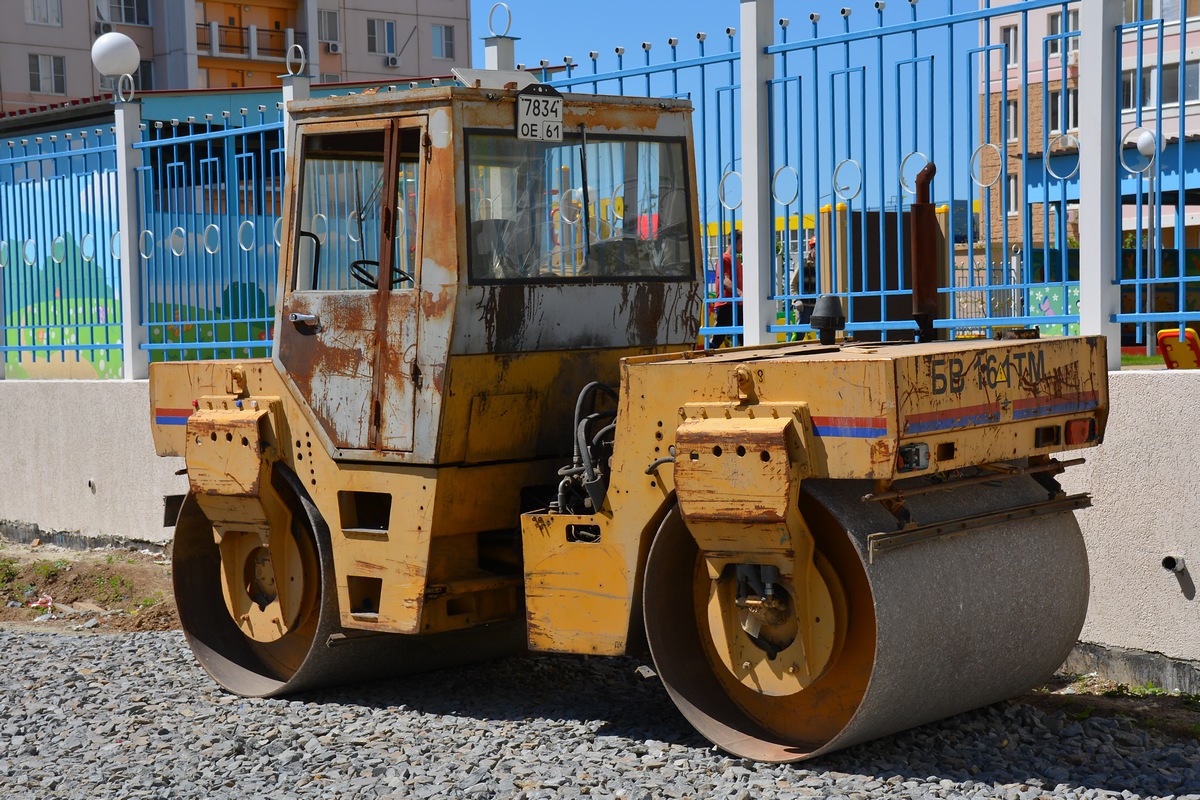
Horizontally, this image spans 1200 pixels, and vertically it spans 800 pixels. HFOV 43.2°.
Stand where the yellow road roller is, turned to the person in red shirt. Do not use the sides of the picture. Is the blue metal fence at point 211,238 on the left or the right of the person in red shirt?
left

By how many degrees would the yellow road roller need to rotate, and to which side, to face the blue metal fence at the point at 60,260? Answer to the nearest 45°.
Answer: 0° — it already faces it

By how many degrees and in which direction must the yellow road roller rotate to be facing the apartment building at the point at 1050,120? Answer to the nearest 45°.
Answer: approximately 90° to its right

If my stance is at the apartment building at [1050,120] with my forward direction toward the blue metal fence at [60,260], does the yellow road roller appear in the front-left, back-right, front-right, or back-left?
front-left

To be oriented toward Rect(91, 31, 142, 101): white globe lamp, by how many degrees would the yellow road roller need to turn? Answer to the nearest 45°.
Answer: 0° — it already faces it

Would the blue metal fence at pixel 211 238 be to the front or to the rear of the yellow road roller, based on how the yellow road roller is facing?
to the front

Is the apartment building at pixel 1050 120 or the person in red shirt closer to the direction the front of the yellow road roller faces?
the person in red shirt

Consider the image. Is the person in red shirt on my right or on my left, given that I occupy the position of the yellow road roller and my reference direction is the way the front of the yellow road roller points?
on my right

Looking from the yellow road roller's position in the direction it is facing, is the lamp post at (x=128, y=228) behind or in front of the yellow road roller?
in front

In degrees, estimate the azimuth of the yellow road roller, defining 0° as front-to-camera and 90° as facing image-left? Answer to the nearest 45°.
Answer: approximately 135°

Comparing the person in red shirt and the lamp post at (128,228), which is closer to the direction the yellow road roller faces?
the lamp post
